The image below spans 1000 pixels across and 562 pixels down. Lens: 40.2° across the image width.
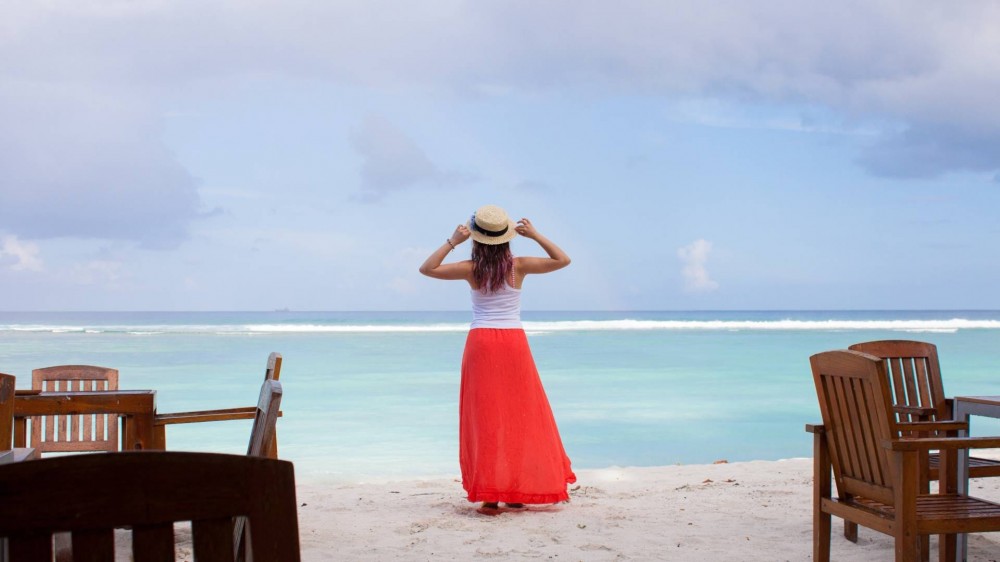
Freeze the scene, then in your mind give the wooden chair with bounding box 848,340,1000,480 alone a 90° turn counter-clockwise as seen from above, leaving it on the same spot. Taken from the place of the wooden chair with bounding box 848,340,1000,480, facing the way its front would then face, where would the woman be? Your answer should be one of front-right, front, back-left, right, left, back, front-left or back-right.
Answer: back-left

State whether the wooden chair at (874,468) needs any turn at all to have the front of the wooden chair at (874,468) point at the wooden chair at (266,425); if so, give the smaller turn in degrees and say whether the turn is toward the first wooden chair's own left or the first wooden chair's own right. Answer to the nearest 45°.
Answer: approximately 180°

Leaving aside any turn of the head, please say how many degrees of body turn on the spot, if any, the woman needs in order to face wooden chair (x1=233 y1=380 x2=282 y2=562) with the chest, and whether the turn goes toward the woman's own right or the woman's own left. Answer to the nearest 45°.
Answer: approximately 180°

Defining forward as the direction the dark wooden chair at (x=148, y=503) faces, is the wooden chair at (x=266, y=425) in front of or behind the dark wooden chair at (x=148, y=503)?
in front

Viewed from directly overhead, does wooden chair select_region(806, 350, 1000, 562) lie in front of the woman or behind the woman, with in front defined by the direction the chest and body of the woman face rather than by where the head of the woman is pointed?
behind

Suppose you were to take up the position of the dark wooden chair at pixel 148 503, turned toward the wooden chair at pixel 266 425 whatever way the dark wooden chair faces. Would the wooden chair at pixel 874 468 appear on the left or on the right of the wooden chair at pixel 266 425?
right

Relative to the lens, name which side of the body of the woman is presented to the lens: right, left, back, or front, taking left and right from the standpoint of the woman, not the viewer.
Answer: back

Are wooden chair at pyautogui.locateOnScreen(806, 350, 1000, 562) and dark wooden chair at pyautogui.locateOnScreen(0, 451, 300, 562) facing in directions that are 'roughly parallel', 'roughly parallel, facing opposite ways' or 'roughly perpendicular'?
roughly perpendicular

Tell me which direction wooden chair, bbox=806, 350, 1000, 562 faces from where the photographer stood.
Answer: facing away from the viewer and to the right of the viewer

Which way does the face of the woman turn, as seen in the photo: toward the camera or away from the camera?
away from the camera

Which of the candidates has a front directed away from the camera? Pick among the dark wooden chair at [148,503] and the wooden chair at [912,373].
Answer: the dark wooden chair

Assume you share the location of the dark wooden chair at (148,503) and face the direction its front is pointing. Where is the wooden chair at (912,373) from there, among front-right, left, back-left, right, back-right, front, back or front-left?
front-right

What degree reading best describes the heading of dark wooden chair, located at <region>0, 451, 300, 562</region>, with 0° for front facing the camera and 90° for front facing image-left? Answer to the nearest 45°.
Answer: approximately 180°
